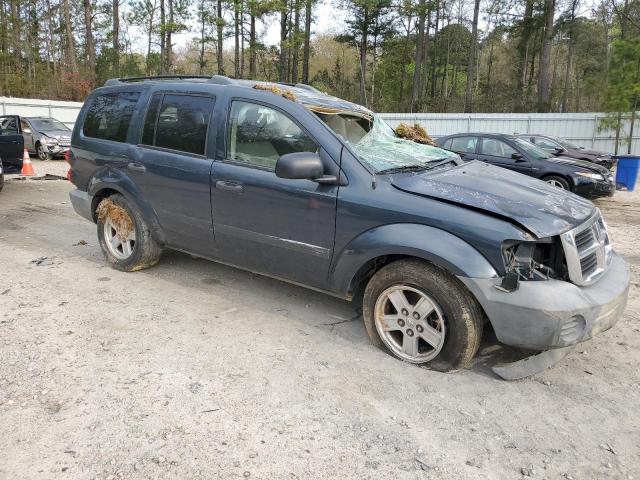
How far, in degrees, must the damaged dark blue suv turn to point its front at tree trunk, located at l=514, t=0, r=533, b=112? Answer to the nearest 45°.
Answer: approximately 135° to its left

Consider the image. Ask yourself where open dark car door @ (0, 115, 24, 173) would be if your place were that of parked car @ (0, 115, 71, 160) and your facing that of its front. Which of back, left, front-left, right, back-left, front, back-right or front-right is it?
front-right

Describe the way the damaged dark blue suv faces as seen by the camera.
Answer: facing the viewer and to the right of the viewer

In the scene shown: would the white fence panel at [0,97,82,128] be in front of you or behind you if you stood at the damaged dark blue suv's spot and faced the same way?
behind

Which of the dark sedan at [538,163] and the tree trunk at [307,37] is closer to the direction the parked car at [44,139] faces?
the dark sedan

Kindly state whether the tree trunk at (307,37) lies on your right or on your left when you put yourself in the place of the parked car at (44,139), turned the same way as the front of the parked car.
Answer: on your left

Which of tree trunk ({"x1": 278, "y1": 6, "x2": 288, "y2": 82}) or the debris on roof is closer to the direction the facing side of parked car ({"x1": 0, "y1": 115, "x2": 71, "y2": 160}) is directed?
the debris on roof

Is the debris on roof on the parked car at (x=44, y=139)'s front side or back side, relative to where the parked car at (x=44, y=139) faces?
on the front side

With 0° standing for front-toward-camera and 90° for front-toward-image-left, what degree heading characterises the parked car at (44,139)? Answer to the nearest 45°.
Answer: approximately 315°

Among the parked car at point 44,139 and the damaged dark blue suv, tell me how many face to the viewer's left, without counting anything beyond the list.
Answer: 0
